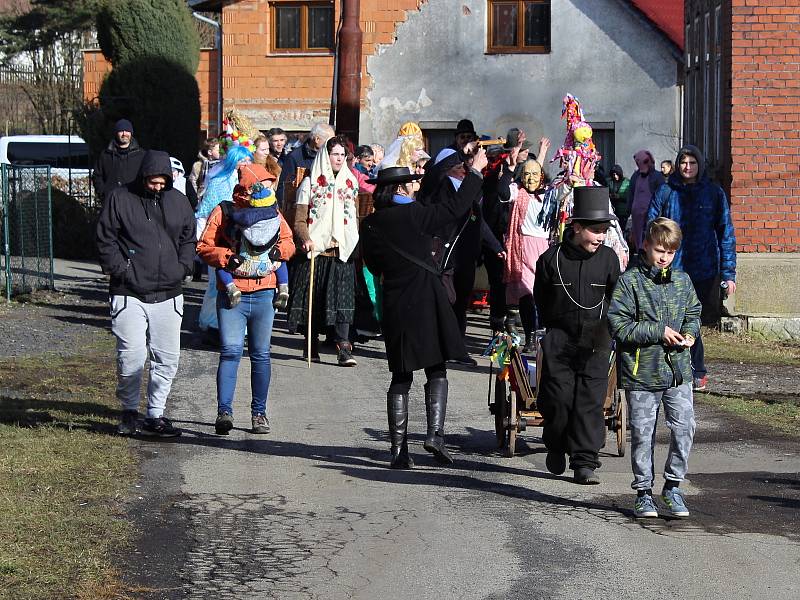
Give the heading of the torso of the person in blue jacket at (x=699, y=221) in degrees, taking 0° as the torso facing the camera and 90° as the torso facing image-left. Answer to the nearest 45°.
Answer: approximately 0°

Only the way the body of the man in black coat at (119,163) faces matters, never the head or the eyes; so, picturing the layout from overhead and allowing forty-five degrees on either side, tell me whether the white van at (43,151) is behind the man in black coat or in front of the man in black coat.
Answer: behind

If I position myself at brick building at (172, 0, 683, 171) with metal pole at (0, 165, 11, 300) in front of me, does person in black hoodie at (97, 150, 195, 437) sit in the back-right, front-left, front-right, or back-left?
front-left

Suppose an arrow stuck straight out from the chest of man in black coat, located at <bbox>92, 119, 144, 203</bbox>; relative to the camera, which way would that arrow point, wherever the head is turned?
toward the camera

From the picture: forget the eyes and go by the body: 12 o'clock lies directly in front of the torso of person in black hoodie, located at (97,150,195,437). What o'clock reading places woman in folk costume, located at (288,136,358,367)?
The woman in folk costume is roughly at 7 o'clock from the person in black hoodie.

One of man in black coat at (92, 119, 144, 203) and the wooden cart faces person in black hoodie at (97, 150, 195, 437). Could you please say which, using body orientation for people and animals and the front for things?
the man in black coat

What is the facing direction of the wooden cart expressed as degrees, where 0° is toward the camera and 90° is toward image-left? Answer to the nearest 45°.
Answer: approximately 0°

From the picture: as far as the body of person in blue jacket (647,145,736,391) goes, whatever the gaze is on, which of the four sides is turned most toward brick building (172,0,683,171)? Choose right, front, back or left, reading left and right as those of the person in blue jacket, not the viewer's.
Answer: back

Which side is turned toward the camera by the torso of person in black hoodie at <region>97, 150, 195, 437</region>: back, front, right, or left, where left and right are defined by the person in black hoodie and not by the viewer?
front

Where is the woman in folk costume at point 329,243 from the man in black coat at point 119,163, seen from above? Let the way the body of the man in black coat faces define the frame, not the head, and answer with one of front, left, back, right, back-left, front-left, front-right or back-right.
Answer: front-left

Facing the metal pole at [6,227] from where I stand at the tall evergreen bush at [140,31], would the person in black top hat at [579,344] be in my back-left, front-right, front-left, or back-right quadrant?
front-left

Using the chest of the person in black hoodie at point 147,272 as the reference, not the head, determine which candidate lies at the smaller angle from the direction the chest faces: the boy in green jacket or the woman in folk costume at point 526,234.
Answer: the boy in green jacket

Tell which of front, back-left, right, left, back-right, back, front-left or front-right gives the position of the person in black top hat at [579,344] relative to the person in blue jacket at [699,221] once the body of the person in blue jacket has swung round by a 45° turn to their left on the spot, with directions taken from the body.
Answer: front-right

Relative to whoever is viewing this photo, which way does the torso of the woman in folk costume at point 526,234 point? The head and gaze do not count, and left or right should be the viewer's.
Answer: facing the viewer

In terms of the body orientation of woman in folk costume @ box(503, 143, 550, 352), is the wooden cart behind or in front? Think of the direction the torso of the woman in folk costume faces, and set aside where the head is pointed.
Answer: in front
